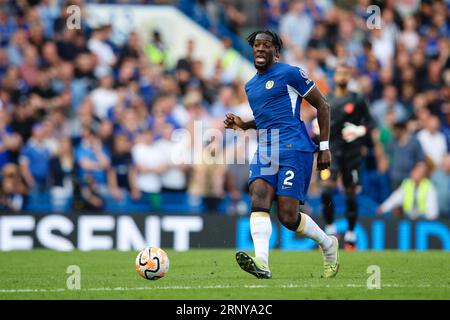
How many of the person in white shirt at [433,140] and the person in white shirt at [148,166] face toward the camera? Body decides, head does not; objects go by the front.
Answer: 2

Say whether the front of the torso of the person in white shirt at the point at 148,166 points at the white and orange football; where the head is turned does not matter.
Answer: yes

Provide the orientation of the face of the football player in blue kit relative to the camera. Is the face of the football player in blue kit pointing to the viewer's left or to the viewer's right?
to the viewer's left

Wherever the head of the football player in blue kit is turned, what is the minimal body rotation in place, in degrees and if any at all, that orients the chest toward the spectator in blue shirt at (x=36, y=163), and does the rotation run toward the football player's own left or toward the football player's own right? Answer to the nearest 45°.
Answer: approximately 90° to the football player's own right

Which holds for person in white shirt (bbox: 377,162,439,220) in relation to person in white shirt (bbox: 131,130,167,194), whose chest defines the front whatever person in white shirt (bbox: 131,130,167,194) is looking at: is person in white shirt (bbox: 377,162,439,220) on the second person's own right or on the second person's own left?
on the second person's own left

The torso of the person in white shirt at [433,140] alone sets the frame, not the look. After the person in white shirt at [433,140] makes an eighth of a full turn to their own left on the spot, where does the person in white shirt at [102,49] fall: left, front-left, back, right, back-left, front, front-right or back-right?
back-right

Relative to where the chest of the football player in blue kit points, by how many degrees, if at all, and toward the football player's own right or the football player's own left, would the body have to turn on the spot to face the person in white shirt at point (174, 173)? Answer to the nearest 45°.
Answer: approximately 135° to the football player's own right
